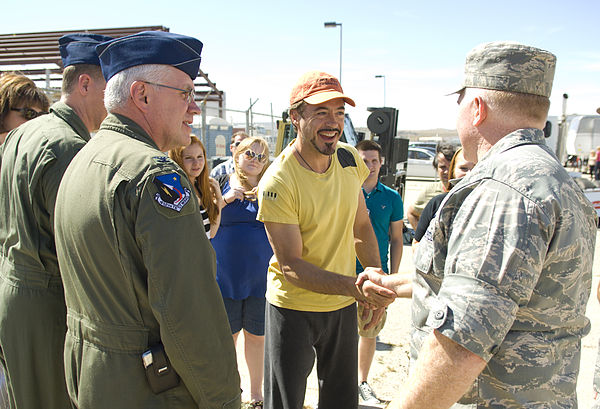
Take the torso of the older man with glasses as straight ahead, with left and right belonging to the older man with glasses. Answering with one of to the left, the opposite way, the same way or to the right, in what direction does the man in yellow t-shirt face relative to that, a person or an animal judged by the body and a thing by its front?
to the right

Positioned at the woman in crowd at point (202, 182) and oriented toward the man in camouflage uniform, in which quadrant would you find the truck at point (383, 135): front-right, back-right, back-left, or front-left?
back-left

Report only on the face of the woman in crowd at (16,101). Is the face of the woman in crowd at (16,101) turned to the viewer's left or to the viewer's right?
to the viewer's right

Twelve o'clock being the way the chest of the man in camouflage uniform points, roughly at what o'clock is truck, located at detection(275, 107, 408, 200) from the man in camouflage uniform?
The truck is roughly at 1 o'clock from the man in camouflage uniform.

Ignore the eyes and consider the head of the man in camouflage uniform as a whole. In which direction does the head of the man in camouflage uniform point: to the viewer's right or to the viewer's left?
to the viewer's left

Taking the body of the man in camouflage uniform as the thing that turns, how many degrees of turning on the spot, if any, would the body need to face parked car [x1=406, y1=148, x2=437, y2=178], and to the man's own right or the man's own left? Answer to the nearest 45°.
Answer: approximately 45° to the man's own right

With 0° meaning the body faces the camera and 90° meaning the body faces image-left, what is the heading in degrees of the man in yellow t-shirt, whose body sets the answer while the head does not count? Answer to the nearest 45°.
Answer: approximately 315°

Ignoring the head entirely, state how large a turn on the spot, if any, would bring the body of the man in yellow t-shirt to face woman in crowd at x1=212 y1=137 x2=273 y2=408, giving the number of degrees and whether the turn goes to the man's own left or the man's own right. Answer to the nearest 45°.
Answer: approximately 180°

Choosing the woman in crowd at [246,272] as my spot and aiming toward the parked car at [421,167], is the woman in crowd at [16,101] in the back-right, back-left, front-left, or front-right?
back-left

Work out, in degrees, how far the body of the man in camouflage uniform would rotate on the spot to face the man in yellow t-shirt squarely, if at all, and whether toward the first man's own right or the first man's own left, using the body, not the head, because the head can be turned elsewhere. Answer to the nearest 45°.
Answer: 0° — they already face them

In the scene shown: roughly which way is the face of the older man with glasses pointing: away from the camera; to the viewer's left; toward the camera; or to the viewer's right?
to the viewer's right

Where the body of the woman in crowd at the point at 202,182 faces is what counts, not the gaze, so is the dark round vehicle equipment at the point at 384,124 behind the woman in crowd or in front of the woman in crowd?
behind

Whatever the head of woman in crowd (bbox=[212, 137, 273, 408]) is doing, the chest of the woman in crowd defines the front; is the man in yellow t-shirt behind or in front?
in front
